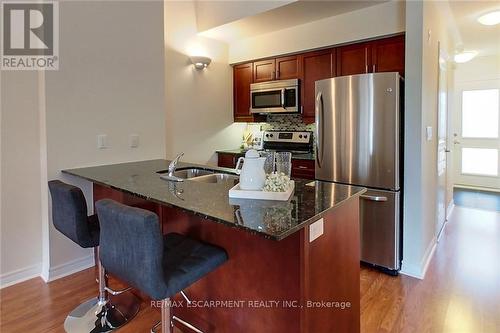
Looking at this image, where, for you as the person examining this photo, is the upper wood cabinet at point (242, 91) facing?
facing the viewer and to the left of the viewer

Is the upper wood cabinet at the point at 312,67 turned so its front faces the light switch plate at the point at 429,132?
no

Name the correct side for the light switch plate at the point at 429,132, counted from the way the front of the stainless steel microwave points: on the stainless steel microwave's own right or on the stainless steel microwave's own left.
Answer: on the stainless steel microwave's own left

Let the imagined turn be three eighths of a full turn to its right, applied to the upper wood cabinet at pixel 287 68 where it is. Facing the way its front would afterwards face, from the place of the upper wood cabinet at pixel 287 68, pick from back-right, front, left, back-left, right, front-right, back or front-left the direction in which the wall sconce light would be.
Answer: left

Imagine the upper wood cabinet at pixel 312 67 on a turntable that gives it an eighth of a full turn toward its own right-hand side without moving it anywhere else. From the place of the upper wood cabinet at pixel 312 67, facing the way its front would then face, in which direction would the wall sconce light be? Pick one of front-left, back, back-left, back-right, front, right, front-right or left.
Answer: front

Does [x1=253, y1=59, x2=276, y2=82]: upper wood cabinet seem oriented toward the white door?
no

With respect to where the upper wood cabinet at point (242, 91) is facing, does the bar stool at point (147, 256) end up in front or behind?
in front

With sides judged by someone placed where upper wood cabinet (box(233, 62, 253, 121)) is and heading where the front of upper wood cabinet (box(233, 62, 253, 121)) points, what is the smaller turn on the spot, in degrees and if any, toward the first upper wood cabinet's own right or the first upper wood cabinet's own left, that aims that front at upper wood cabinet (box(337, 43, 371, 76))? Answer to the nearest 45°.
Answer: approximately 90° to the first upper wood cabinet's own left

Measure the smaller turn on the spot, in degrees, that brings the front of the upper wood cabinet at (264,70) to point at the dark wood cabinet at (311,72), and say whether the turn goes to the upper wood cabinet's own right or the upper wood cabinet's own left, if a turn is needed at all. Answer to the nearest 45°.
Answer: approximately 90° to the upper wood cabinet's own left

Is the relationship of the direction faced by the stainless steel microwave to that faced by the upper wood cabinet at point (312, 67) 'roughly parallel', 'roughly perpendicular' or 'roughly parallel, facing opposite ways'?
roughly parallel

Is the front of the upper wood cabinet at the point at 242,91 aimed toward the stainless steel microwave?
no

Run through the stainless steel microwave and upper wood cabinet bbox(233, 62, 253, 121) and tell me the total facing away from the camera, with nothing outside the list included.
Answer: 0

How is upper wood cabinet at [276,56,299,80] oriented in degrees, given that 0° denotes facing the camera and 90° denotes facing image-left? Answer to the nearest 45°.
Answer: approximately 45°

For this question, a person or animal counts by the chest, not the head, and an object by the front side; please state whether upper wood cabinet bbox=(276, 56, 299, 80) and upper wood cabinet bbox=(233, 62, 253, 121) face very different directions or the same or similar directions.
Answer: same or similar directions

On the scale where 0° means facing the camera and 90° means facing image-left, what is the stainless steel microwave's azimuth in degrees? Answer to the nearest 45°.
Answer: approximately 45°

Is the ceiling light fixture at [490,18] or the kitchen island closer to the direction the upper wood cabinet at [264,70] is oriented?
the kitchen island

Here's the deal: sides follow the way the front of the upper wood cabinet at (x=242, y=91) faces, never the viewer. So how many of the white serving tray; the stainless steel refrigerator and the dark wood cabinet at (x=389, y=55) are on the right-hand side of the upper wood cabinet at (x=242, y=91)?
0
